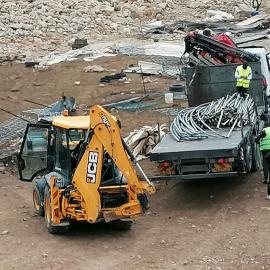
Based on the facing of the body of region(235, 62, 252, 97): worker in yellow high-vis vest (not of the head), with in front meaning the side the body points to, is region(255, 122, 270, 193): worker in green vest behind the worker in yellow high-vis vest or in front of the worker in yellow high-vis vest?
in front

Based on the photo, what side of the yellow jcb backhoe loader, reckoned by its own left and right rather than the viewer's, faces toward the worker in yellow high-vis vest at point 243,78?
right

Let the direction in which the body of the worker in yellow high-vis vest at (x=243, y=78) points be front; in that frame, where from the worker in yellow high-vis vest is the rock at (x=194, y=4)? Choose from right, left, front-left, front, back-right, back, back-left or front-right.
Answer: back

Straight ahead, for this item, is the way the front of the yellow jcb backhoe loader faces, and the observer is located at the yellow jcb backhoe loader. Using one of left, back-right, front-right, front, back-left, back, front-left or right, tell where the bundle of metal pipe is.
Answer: right

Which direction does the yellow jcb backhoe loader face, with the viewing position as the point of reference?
facing away from the viewer and to the left of the viewer

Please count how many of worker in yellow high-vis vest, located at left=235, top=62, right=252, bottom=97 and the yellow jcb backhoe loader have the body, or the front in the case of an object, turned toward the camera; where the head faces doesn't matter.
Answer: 1

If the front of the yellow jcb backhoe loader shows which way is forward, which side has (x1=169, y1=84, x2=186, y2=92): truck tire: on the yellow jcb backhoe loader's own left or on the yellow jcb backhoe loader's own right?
on the yellow jcb backhoe loader's own right

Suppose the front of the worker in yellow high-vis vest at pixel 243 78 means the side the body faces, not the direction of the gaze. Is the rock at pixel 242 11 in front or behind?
behind

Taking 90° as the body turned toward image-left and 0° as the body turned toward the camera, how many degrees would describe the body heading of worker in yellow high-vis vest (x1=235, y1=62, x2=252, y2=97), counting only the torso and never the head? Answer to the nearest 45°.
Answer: approximately 0°

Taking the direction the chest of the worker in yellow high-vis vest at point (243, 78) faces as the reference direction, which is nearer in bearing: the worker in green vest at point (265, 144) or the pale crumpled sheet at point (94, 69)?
the worker in green vest

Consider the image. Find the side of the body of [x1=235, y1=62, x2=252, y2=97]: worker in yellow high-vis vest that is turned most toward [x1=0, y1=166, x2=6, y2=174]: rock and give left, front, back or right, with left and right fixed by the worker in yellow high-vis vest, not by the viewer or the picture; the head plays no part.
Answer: right

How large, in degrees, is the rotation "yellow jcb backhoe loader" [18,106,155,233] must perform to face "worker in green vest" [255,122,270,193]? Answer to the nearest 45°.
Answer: approximately 90° to its right

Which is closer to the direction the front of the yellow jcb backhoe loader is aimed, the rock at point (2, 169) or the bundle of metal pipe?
the rock

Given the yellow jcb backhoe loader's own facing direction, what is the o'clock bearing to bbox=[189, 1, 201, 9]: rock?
The rock is roughly at 2 o'clock from the yellow jcb backhoe loader.

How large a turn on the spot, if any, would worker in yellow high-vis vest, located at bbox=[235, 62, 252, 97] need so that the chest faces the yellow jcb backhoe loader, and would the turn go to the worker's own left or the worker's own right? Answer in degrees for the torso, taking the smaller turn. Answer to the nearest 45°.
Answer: approximately 45° to the worker's own right
